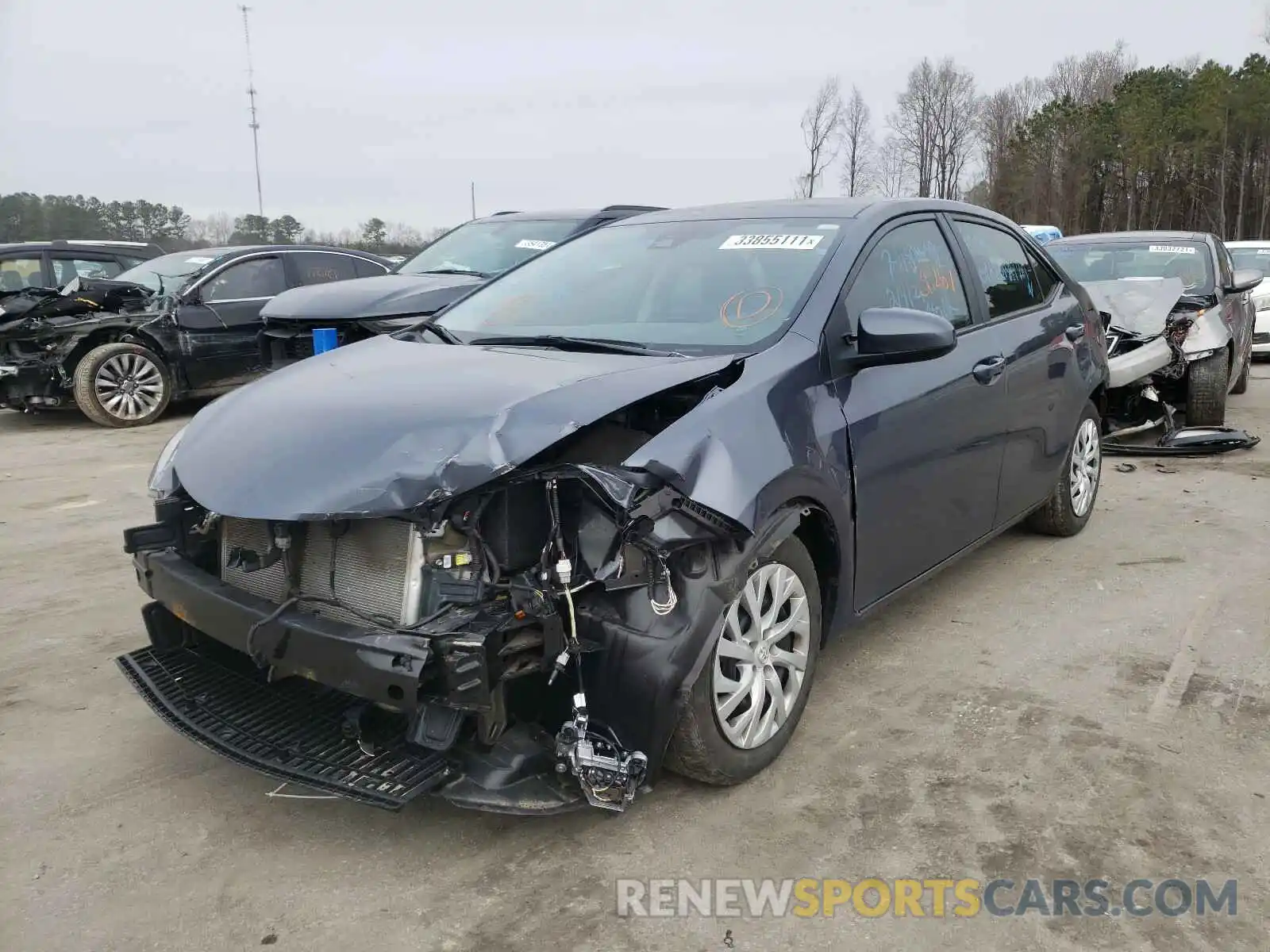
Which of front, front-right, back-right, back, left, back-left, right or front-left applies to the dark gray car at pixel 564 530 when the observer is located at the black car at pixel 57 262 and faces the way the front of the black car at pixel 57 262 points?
left

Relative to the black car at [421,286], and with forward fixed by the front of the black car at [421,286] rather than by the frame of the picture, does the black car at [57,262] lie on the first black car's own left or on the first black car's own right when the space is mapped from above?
on the first black car's own right

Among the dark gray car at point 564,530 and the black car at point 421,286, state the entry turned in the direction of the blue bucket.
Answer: the black car at point 421,286

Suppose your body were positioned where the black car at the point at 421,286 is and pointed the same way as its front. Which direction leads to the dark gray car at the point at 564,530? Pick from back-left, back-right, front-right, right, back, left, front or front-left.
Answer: front-left

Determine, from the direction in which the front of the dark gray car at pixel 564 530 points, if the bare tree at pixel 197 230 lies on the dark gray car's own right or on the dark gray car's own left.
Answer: on the dark gray car's own right

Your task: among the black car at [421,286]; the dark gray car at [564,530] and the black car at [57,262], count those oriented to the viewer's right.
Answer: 0

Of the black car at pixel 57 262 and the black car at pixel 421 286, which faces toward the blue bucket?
the black car at pixel 421 286

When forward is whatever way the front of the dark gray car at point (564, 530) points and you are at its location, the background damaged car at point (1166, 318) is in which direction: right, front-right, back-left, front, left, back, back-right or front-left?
back

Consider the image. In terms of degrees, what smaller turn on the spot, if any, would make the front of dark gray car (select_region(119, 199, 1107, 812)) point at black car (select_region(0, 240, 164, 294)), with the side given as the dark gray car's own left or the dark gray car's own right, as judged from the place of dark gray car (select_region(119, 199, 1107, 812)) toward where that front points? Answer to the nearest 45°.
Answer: approximately 90° to the dark gray car's own right

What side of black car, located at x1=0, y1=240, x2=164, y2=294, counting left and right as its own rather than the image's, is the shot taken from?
left

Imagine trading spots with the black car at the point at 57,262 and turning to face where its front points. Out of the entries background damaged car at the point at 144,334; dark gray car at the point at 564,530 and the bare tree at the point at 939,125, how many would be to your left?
2

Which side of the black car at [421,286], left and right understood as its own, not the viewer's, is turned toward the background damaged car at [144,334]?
right

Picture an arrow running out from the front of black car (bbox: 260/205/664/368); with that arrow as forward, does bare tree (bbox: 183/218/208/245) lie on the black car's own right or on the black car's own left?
on the black car's own right

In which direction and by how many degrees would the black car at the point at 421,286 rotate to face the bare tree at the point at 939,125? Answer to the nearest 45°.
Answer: approximately 180°

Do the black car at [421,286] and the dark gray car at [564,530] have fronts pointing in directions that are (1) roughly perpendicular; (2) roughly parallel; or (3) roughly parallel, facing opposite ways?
roughly parallel

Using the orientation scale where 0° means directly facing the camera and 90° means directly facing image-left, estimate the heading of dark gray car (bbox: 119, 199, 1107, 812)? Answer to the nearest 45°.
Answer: approximately 45°
